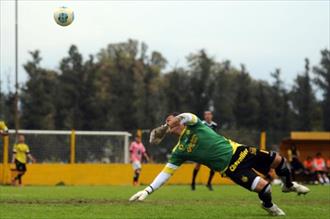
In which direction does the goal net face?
toward the camera

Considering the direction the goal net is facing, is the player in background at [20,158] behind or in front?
in front

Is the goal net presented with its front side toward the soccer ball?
yes

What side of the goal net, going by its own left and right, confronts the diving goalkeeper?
front
